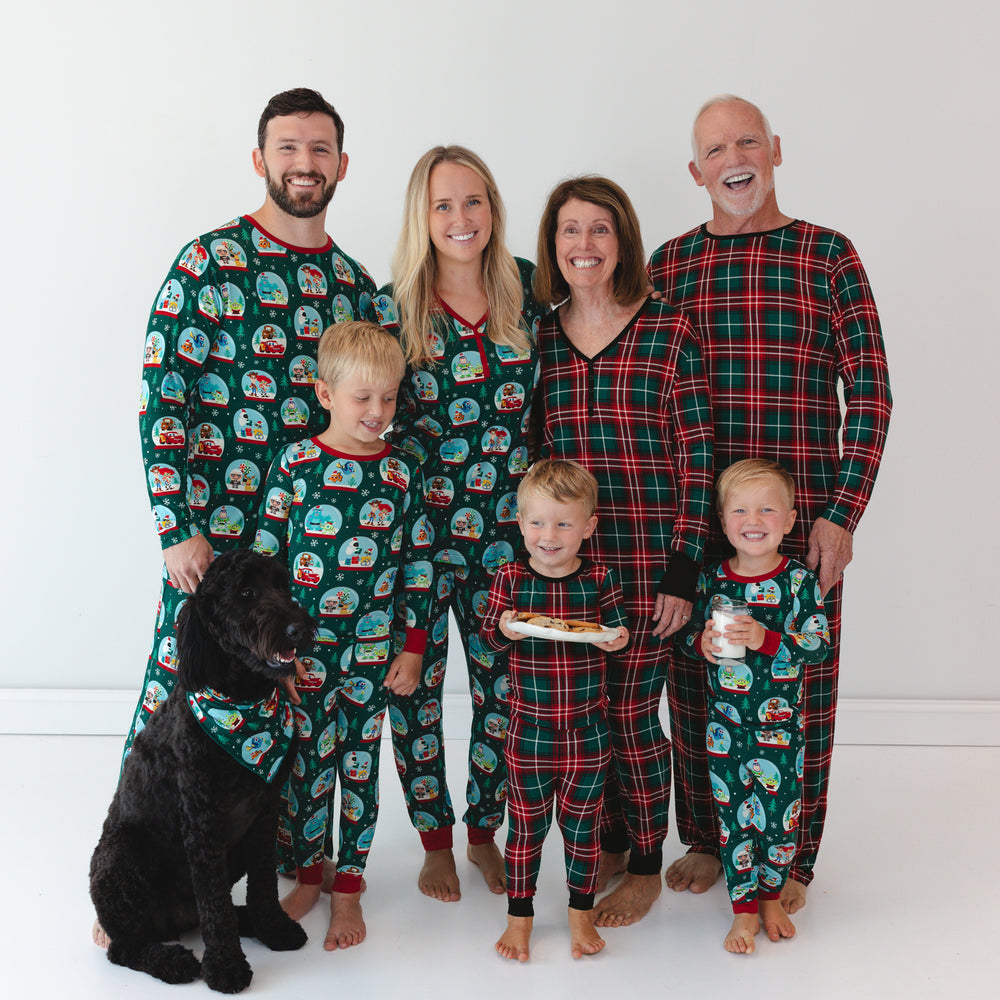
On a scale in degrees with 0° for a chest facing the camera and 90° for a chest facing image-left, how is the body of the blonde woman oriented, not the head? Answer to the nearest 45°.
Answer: approximately 0°

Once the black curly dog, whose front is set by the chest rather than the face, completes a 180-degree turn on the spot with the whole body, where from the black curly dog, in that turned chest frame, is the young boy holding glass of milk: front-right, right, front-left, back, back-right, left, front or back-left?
back-right

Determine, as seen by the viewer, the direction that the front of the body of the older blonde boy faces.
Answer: toward the camera

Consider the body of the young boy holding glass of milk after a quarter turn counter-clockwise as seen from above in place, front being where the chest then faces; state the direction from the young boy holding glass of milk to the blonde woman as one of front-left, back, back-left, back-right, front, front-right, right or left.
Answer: back

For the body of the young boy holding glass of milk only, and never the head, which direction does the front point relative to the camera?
toward the camera

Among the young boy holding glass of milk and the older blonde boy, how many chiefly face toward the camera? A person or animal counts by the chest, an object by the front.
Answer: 2

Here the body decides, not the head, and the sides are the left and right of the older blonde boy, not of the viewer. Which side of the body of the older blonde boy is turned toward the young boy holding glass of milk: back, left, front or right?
left

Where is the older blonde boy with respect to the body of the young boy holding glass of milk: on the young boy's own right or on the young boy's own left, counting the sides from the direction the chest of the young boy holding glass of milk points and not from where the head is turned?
on the young boy's own right
